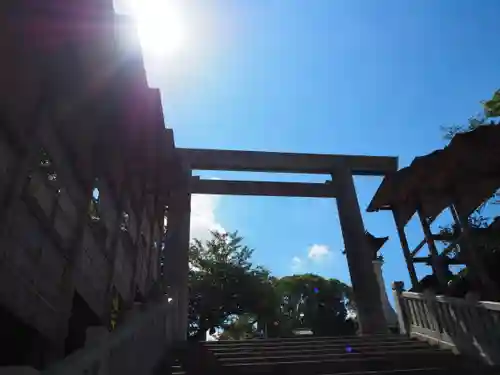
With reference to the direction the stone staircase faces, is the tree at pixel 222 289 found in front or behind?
behind

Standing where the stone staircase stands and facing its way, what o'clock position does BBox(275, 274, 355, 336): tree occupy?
The tree is roughly at 6 o'clock from the stone staircase.

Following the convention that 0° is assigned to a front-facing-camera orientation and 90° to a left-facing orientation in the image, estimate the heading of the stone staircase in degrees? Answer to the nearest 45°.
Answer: approximately 0°

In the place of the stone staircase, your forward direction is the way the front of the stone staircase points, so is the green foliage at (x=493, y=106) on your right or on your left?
on your left
